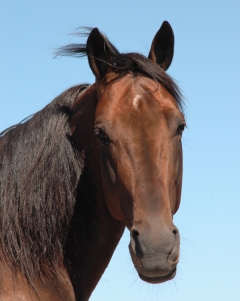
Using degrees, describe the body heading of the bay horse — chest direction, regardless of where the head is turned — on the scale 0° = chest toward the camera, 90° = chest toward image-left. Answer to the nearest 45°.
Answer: approximately 315°
